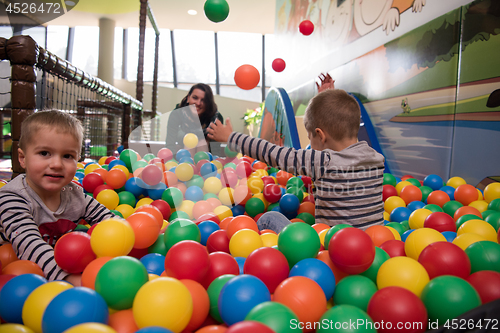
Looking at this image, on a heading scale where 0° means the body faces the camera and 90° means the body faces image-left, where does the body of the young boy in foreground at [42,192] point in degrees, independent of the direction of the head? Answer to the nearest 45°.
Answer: approximately 315°

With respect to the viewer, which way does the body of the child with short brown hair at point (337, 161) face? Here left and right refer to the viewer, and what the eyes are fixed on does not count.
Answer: facing away from the viewer and to the left of the viewer

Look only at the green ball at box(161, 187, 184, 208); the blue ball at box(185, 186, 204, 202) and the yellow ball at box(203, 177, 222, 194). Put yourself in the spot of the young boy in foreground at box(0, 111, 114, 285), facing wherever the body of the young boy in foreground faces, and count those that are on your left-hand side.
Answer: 3

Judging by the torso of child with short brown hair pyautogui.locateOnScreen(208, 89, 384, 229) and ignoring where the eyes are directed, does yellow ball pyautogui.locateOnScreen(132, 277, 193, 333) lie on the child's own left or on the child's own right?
on the child's own left

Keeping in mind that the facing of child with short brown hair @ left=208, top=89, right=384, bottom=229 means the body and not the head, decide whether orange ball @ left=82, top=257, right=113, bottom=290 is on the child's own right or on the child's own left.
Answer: on the child's own left
